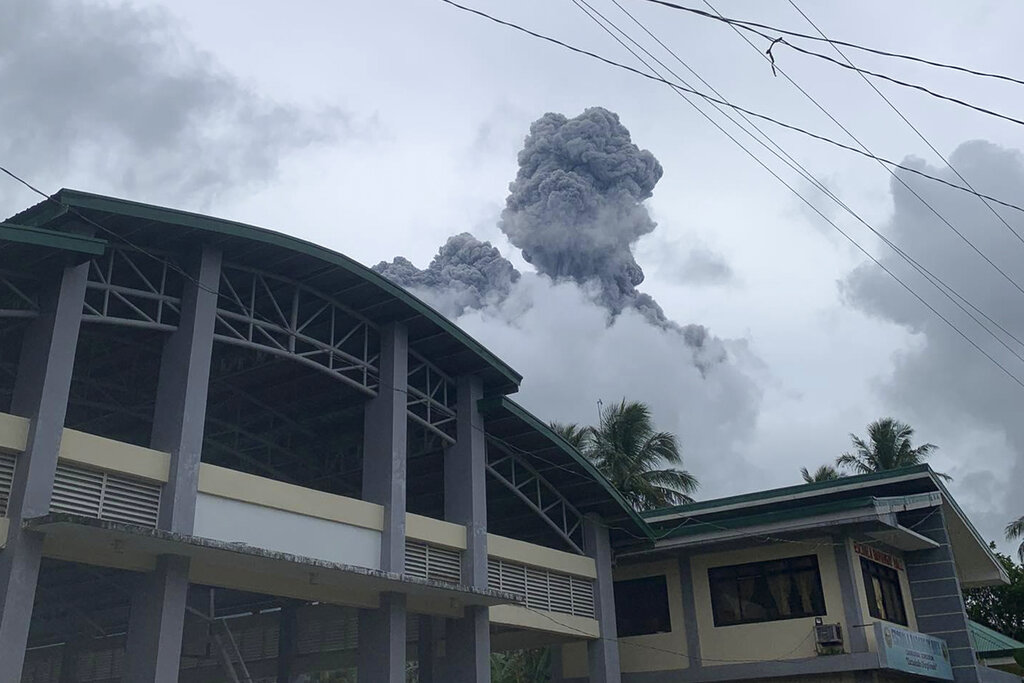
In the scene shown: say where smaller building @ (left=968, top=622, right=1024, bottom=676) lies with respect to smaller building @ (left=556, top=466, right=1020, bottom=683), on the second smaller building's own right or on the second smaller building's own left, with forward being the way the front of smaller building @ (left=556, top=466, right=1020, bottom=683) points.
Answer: on the second smaller building's own left

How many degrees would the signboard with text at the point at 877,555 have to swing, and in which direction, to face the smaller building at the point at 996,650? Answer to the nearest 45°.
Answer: approximately 135° to its left

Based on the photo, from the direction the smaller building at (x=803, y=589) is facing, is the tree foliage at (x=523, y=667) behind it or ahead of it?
behind

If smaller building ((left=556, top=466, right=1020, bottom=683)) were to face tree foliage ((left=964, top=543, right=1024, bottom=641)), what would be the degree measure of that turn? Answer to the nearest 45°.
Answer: approximately 135° to its left

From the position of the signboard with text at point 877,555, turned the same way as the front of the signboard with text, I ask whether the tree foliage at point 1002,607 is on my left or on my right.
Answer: on my left

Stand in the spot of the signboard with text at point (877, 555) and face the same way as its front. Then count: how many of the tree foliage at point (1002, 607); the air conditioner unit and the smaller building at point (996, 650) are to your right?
1

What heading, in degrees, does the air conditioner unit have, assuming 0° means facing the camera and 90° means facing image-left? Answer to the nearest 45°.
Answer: approximately 45°

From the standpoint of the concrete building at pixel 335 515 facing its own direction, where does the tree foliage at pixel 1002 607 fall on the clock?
The tree foliage is roughly at 9 o'clock from the concrete building.

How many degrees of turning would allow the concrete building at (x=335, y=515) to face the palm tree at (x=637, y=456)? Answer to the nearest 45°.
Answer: approximately 90° to its left

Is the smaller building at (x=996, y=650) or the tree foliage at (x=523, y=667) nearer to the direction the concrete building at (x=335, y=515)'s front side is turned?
the smaller building

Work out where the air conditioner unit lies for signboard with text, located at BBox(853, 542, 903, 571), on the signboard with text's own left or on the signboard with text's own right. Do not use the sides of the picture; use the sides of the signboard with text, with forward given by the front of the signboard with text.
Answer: on the signboard with text's own right
